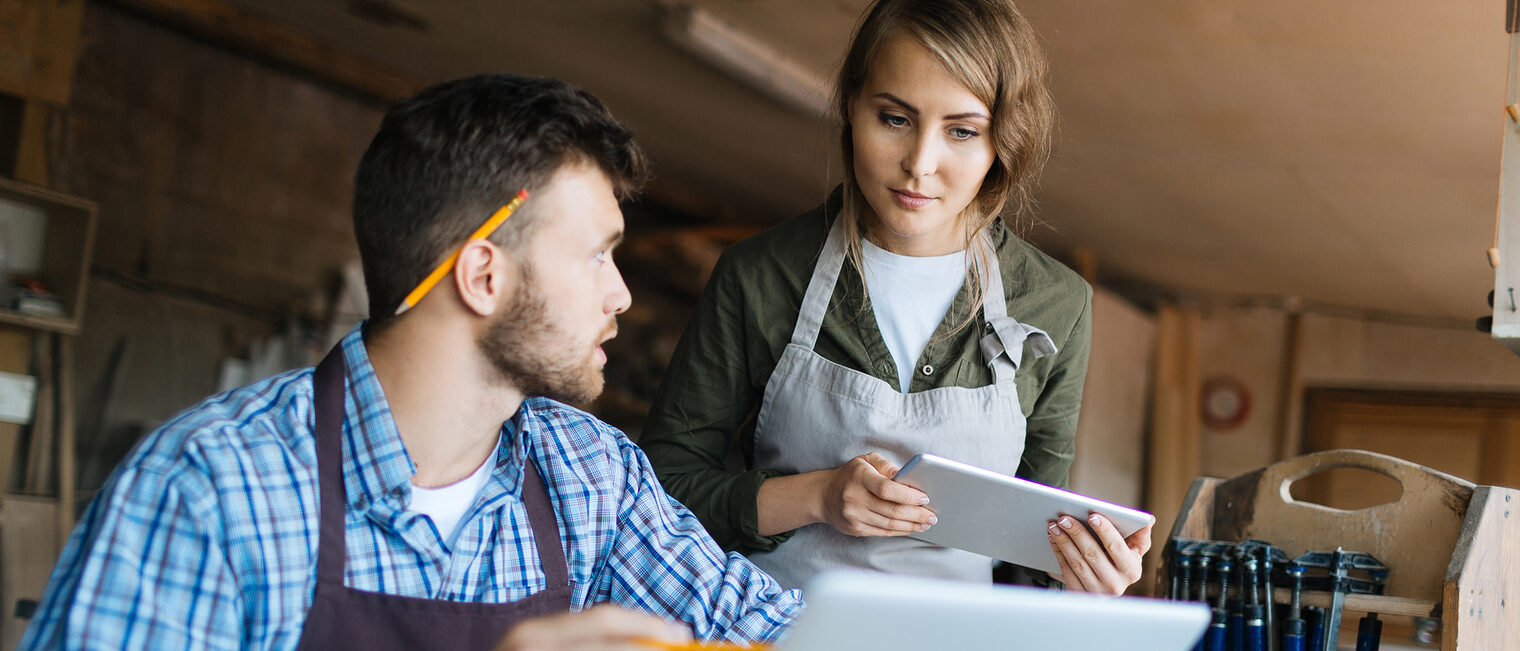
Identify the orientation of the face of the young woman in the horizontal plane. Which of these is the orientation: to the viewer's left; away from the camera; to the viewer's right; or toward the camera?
toward the camera

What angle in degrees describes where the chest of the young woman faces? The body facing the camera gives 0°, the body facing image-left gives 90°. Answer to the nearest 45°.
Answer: approximately 0°

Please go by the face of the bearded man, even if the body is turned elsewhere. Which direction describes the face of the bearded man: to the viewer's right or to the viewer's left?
to the viewer's right

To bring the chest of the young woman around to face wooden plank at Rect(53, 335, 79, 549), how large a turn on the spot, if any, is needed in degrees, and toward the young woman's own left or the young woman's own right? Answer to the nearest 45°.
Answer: approximately 135° to the young woman's own right

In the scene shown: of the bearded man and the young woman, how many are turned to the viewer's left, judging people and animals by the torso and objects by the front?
0

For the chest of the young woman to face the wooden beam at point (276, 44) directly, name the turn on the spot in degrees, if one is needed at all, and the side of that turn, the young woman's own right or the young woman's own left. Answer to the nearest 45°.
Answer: approximately 135° to the young woman's own right

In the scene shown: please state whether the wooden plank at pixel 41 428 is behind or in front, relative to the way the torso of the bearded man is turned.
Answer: behind

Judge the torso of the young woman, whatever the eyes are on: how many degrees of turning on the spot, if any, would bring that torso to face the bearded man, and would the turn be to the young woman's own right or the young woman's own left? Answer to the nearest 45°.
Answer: approximately 45° to the young woman's own right

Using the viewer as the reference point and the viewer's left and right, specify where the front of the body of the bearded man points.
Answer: facing the viewer and to the right of the viewer

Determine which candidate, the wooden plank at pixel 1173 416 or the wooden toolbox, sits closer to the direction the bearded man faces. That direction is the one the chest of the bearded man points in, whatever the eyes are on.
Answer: the wooden toolbox

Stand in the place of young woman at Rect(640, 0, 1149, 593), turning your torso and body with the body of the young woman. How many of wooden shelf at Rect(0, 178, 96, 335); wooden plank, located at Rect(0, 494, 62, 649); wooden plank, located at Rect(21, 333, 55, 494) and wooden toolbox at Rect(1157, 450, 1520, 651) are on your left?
1
